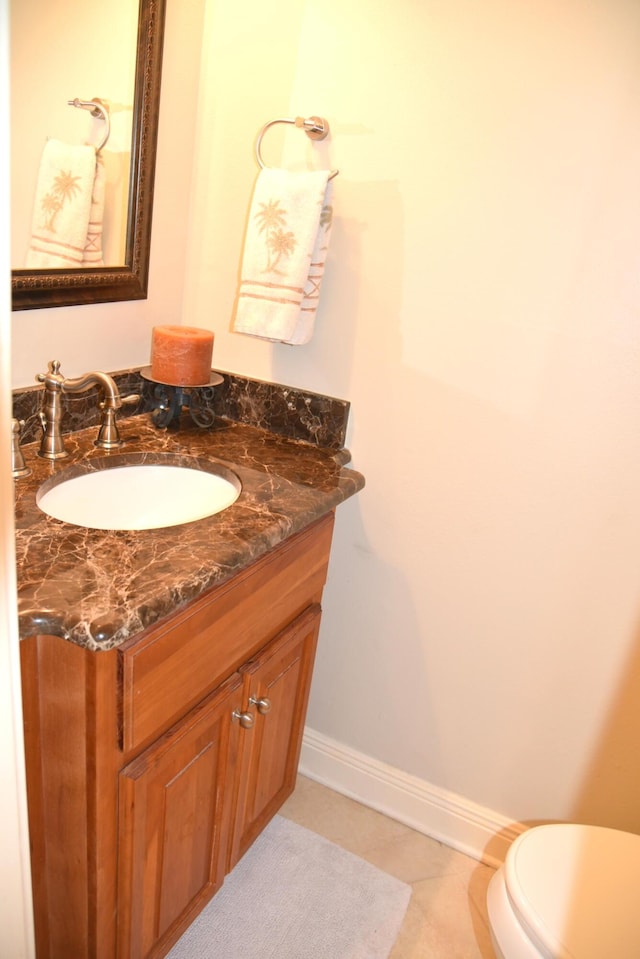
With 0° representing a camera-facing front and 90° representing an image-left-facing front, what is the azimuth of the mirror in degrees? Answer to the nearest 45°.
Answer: approximately 315°

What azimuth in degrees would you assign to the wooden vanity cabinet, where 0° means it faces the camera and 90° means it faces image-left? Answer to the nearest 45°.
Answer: approximately 315°

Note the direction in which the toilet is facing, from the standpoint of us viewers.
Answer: facing away from the viewer and to the left of the viewer
